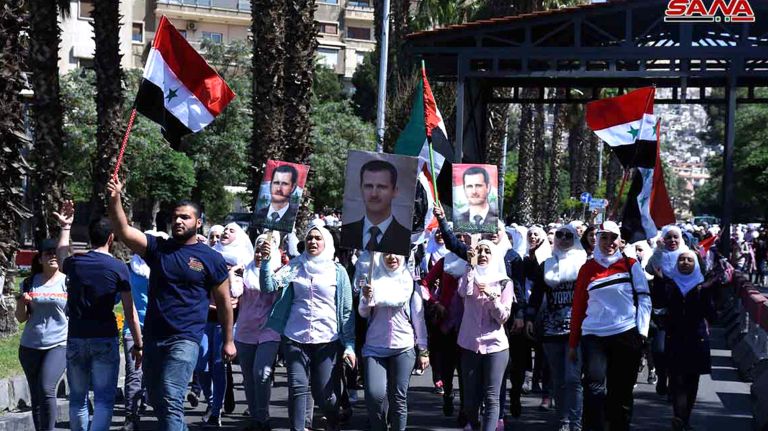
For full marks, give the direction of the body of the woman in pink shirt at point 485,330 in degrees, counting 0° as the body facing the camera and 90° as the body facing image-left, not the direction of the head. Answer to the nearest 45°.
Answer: approximately 0°

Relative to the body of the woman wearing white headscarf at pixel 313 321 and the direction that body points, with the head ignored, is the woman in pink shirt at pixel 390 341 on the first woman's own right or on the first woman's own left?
on the first woman's own left

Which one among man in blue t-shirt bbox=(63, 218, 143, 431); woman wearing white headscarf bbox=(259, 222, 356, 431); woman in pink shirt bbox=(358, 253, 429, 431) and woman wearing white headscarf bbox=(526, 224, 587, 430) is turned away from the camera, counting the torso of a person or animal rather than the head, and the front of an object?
the man in blue t-shirt

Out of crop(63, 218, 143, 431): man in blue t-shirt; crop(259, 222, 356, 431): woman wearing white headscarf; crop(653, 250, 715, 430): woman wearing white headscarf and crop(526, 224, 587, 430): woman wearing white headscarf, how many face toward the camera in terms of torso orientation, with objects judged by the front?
3

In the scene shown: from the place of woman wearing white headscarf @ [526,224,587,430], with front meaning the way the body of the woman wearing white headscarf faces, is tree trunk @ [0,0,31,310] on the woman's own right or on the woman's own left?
on the woman's own right

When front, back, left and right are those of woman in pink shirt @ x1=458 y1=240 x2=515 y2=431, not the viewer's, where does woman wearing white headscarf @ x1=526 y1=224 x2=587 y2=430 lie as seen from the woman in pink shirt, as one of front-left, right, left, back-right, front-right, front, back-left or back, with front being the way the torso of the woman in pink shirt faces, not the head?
back-left

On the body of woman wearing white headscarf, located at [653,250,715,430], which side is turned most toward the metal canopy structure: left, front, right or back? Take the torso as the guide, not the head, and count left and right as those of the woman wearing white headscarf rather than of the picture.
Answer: back

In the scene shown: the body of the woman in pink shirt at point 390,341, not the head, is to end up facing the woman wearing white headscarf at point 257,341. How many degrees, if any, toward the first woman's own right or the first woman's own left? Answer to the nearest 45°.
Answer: approximately 135° to the first woman's own right
